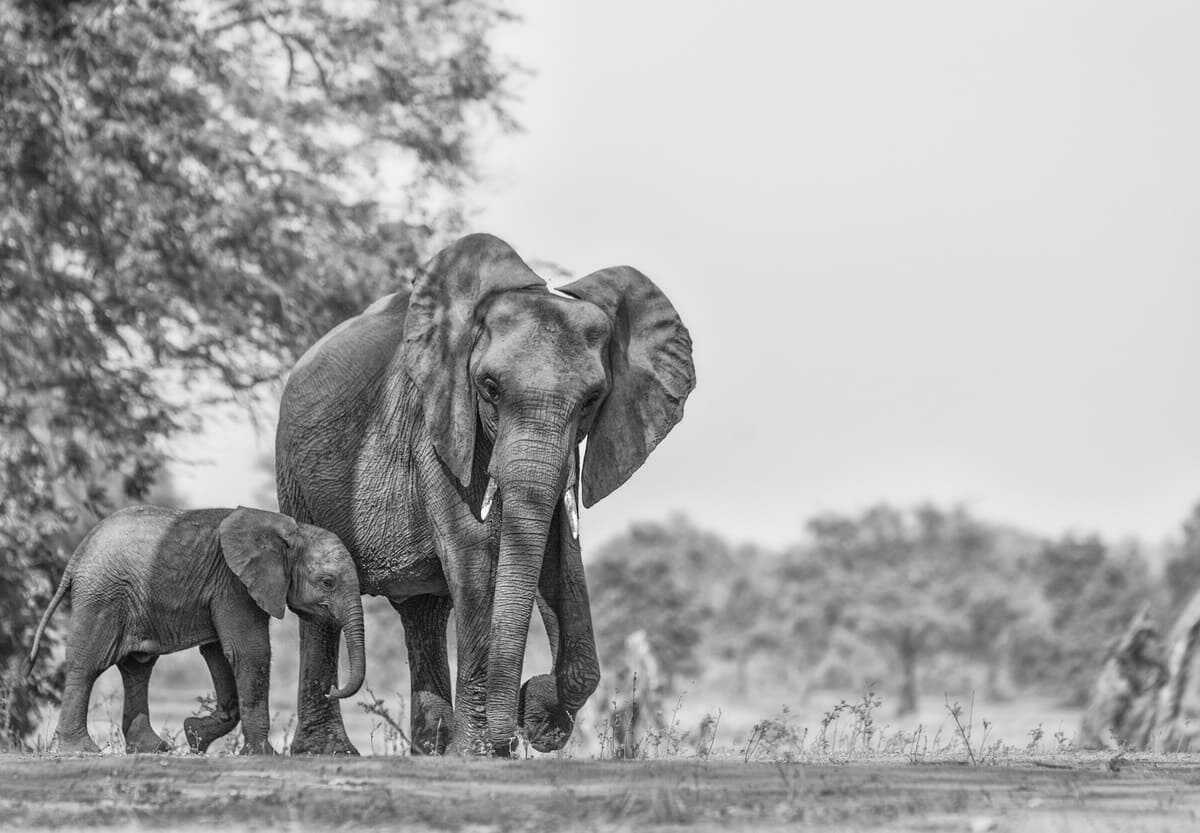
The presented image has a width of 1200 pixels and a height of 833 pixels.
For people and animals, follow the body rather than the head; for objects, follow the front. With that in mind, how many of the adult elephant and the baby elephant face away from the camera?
0

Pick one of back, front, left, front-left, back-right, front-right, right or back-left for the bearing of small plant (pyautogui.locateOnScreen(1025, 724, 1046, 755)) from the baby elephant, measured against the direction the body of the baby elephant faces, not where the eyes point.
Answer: front

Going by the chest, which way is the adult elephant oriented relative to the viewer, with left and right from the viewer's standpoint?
facing the viewer and to the right of the viewer

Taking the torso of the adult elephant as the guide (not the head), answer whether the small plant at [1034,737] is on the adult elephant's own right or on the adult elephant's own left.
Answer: on the adult elephant's own left

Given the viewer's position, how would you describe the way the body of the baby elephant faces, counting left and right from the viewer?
facing to the right of the viewer

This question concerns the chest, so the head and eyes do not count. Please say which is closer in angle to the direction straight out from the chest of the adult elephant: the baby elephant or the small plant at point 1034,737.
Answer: the small plant

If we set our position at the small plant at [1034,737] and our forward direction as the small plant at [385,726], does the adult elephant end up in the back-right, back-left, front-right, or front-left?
front-left

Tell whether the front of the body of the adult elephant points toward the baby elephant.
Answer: no
